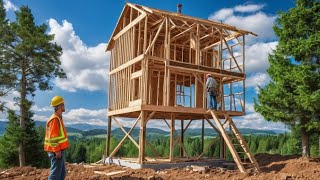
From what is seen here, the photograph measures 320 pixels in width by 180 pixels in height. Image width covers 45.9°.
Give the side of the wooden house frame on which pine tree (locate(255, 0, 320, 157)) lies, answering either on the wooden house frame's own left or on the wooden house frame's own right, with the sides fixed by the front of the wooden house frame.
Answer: on the wooden house frame's own left

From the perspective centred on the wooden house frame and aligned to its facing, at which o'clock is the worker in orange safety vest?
The worker in orange safety vest is roughly at 2 o'clock from the wooden house frame.

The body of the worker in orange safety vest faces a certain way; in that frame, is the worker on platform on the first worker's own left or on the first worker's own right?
on the first worker's own left

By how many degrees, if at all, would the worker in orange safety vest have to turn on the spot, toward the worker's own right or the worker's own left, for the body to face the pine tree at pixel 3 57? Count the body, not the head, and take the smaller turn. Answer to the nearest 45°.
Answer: approximately 90° to the worker's own left

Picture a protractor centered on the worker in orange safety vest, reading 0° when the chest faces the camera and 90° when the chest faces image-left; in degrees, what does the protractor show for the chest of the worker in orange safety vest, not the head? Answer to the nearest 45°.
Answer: approximately 270°

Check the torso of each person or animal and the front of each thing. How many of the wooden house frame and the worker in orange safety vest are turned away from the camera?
0

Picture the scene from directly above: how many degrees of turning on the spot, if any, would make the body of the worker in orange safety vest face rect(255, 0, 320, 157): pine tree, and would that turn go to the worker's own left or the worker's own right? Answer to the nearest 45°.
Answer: approximately 45° to the worker's own left

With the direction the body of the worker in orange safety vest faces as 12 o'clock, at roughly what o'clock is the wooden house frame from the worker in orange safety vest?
The wooden house frame is roughly at 10 o'clock from the worker in orange safety vest.

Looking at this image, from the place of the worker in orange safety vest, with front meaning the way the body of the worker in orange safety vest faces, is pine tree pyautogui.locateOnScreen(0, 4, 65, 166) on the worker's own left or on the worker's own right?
on the worker's own left

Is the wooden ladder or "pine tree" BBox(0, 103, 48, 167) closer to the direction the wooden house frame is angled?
the wooden ladder
